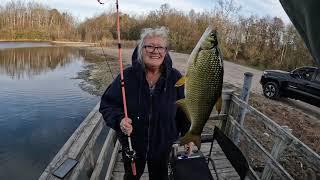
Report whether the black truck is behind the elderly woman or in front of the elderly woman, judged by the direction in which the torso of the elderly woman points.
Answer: behind

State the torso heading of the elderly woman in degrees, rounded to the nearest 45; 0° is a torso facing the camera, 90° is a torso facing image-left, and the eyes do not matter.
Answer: approximately 0°
